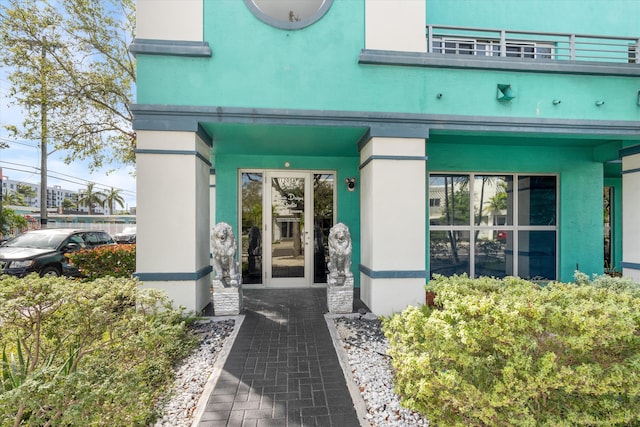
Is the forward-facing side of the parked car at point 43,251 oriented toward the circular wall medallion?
no

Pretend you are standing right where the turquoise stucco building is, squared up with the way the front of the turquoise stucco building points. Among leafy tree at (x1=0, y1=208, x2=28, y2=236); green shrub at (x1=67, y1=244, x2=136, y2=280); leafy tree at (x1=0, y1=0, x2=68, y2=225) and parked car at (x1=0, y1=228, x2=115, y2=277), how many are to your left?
0

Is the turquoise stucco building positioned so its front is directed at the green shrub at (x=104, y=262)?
no

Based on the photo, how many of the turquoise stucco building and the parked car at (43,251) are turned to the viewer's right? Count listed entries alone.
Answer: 0

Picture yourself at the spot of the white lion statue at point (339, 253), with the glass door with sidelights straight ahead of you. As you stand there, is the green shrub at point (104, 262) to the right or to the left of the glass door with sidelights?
left

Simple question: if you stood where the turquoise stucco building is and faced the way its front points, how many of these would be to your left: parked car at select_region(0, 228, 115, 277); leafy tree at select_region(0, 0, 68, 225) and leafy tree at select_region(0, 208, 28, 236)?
0

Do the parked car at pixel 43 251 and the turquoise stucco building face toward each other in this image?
no

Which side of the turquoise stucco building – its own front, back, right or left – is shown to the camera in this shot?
front

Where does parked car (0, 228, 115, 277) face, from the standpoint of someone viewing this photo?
facing the viewer and to the left of the viewer

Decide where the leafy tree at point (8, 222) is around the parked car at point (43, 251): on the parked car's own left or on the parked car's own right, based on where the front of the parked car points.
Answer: on the parked car's own right

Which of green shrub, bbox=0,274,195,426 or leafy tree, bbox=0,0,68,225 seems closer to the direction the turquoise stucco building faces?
the green shrub

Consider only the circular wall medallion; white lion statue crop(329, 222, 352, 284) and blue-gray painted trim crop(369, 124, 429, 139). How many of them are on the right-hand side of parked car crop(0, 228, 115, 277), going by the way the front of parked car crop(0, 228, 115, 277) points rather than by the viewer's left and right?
0
